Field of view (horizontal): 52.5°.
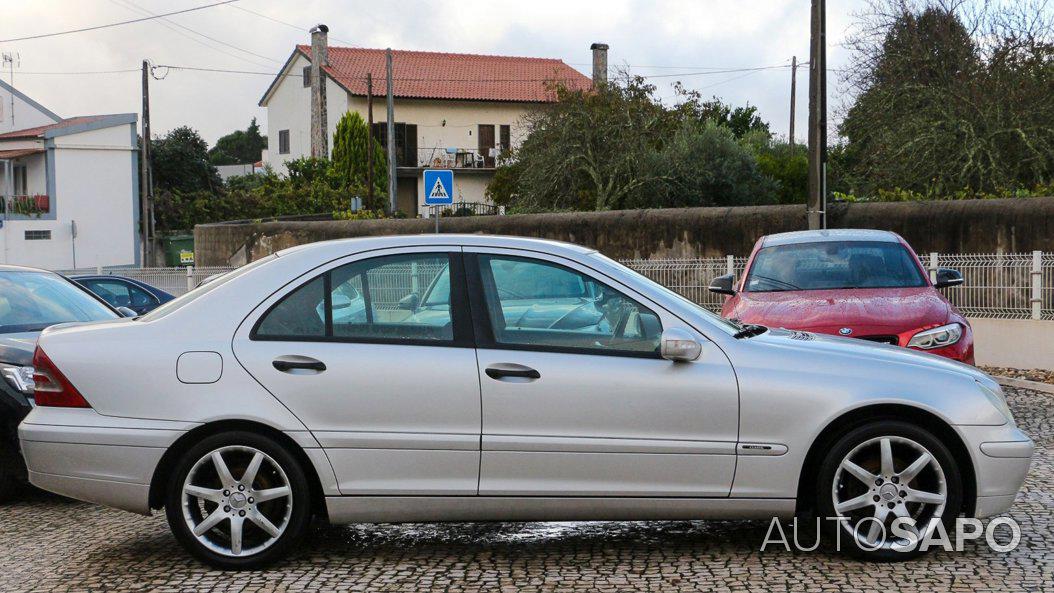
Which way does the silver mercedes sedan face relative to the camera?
to the viewer's right

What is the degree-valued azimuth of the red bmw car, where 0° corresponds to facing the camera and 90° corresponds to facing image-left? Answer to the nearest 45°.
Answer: approximately 0°

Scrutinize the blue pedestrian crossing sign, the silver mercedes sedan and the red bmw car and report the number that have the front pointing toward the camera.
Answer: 2

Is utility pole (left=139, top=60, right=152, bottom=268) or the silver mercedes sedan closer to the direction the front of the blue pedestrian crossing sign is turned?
the silver mercedes sedan

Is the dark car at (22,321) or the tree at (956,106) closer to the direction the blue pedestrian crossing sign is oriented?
the dark car

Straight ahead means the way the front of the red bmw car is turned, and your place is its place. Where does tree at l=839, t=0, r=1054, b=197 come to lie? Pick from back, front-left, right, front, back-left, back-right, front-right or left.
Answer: back

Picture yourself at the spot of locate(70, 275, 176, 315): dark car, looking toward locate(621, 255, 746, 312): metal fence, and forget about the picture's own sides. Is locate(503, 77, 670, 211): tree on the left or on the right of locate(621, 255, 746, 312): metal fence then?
left

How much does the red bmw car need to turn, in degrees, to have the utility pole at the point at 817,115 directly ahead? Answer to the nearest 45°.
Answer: approximately 180°

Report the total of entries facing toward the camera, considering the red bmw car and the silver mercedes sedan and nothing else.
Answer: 1

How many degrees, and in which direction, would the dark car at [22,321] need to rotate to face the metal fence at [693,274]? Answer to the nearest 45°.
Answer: approximately 90° to its left

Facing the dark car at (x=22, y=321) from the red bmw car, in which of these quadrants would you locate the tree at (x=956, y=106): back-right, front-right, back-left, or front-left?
back-right

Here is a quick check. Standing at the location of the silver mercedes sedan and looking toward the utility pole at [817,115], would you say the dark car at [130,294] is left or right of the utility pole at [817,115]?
left

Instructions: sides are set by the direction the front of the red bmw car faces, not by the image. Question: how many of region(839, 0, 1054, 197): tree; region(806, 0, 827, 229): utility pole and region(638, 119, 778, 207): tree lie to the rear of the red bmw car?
3

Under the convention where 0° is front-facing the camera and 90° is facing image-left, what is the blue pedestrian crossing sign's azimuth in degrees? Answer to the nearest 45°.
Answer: approximately 0°

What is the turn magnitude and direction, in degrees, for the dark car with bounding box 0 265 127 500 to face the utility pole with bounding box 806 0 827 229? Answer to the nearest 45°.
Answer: approximately 90° to its left

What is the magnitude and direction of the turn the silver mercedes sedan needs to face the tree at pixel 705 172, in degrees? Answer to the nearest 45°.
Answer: approximately 90° to its left

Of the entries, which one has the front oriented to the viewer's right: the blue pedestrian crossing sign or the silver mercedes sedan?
the silver mercedes sedan
